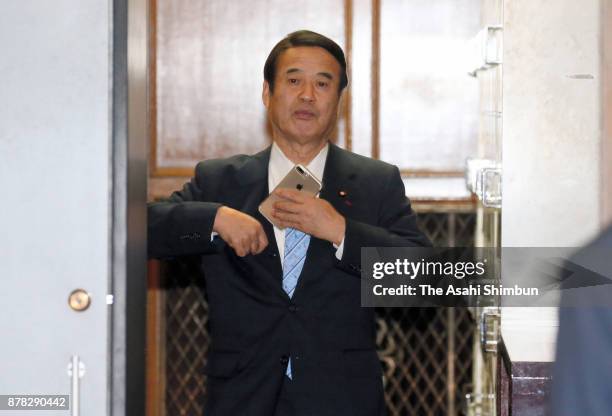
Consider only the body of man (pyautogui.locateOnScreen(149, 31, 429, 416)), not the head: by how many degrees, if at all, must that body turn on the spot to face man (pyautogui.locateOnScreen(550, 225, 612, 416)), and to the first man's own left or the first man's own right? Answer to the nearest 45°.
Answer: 0° — they already face them

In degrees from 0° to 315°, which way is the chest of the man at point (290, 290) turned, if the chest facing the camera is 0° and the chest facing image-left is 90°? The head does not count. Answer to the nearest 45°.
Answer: approximately 0°
